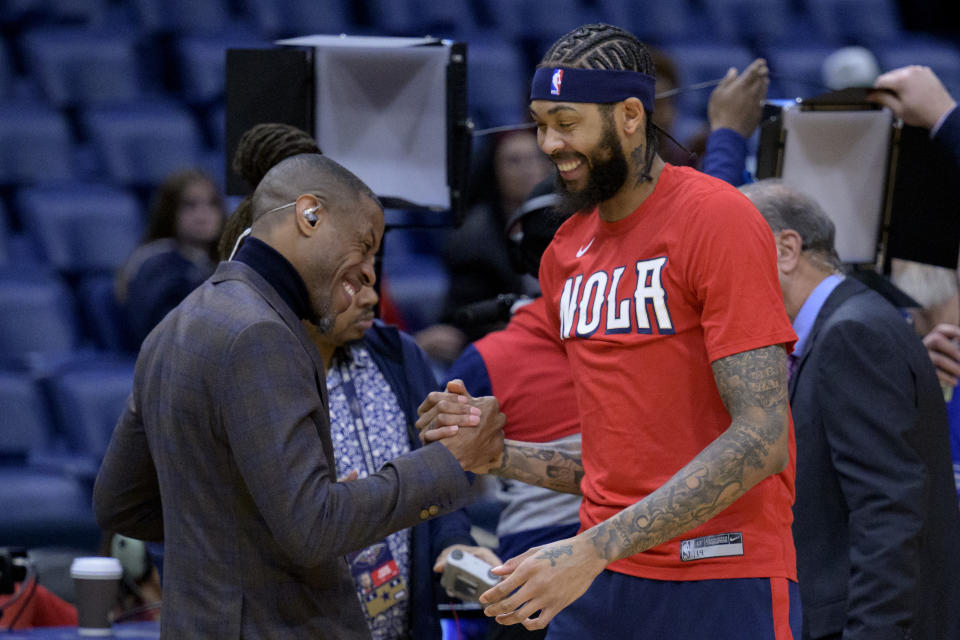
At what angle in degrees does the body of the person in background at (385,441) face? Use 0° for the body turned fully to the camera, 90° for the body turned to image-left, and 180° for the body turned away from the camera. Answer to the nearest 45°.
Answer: approximately 315°

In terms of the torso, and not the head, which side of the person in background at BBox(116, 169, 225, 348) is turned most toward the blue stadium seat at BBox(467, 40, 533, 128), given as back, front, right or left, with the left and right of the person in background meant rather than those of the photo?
left

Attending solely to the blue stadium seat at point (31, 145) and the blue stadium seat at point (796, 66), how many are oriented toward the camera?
2

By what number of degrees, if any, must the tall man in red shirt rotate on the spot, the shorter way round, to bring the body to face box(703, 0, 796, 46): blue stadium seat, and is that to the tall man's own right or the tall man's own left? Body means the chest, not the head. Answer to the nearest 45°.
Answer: approximately 135° to the tall man's own right

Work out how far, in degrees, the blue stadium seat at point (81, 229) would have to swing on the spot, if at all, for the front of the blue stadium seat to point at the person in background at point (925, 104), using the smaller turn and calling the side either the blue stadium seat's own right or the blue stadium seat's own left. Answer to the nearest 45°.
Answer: approximately 45° to the blue stadium seat's own left

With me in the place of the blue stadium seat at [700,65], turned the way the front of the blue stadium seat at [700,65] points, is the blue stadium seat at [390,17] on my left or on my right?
on my right

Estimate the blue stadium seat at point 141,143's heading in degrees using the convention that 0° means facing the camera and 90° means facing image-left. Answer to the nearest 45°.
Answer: approximately 0°
